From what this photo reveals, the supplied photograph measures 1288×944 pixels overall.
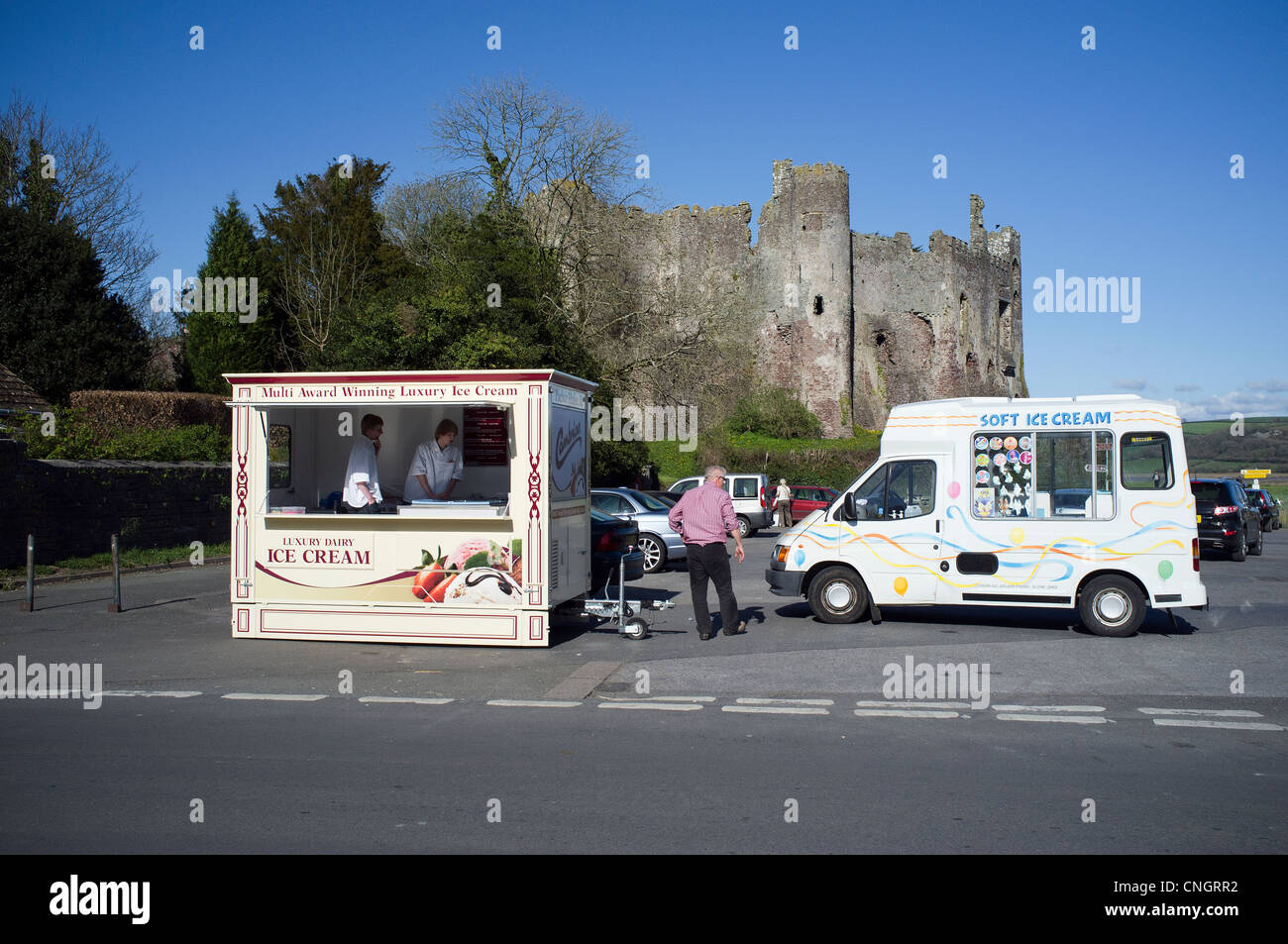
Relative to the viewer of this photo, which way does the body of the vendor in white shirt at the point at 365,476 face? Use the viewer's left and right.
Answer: facing to the right of the viewer

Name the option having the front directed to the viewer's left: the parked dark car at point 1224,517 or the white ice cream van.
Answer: the white ice cream van

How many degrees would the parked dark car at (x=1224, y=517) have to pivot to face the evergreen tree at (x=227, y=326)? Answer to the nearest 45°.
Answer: approximately 135° to its left

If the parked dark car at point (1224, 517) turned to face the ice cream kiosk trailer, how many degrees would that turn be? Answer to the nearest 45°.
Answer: approximately 180°

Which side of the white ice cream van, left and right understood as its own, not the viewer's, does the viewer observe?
left

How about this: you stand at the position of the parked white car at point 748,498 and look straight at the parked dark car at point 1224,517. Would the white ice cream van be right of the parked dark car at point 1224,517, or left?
right

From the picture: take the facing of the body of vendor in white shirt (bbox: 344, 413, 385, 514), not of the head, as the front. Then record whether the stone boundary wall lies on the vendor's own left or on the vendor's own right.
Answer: on the vendor's own left

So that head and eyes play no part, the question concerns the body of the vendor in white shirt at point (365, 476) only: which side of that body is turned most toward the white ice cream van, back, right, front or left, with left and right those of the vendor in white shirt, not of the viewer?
front

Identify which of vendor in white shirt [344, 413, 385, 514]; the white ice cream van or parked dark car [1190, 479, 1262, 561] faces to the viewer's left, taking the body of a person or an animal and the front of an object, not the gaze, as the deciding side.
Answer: the white ice cream van

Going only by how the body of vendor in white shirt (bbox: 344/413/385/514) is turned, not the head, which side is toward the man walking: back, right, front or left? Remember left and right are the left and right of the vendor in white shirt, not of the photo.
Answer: front

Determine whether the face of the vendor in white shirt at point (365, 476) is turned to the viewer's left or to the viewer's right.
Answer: to the viewer's right
